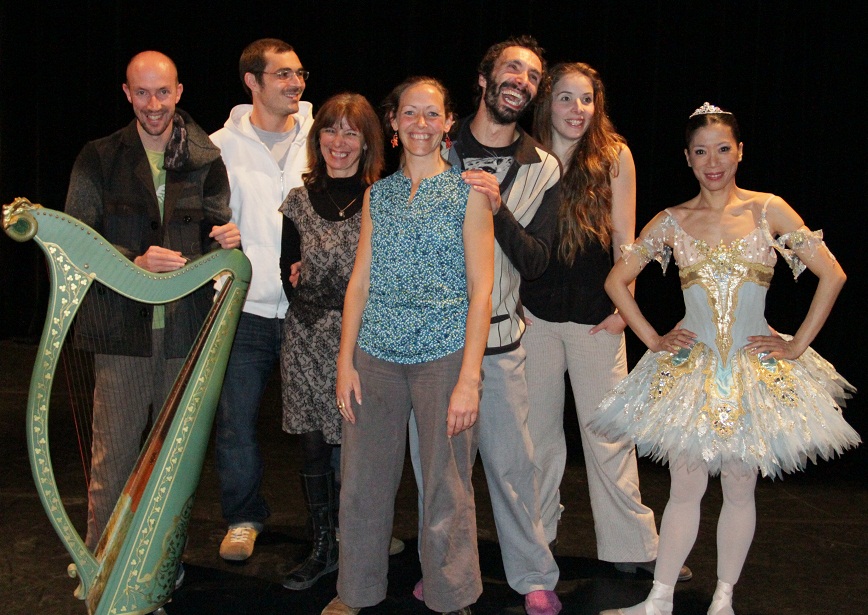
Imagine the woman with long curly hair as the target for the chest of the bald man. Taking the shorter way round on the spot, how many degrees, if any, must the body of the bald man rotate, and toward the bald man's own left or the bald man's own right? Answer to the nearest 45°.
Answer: approximately 90° to the bald man's own left

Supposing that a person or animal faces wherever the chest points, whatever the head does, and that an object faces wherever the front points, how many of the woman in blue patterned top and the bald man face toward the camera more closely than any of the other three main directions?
2

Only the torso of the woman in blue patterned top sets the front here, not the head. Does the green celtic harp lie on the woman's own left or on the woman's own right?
on the woman's own right

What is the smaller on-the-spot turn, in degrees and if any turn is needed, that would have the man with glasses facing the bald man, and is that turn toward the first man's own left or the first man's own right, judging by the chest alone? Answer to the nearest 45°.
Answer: approximately 90° to the first man's own right

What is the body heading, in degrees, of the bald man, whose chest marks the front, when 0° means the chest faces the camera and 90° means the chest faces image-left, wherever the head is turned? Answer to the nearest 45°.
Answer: approximately 0°
